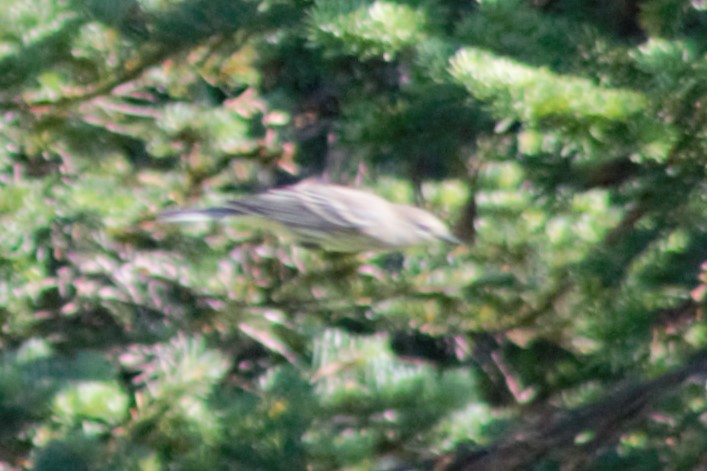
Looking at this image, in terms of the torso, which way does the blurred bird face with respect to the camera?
to the viewer's right
